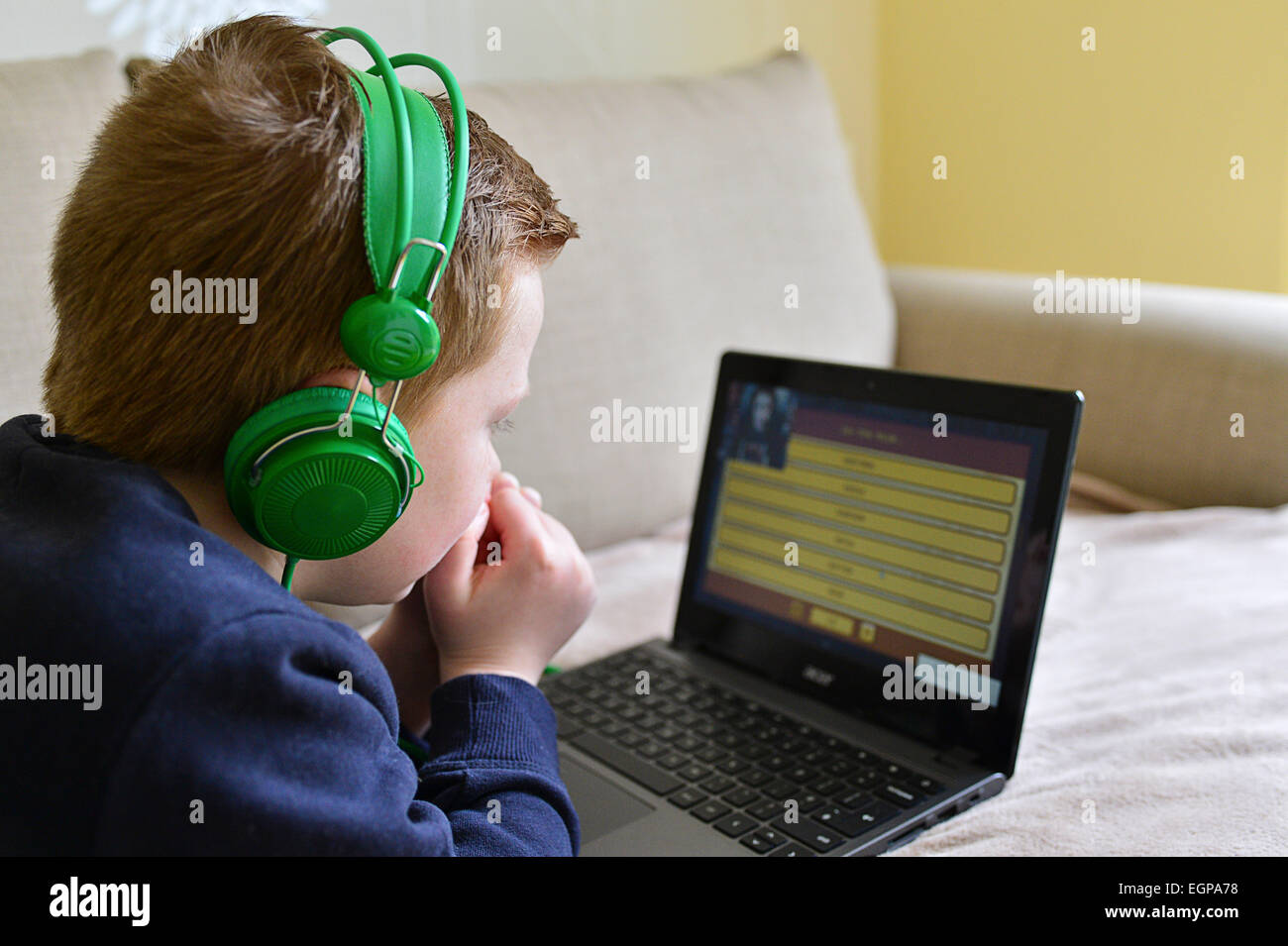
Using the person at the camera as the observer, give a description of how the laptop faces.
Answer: facing the viewer and to the left of the viewer

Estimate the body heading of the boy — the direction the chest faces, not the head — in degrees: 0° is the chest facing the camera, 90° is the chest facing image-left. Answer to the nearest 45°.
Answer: approximately 225°

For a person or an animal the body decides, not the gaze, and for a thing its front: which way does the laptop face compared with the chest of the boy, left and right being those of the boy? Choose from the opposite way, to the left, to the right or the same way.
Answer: the opposite way
